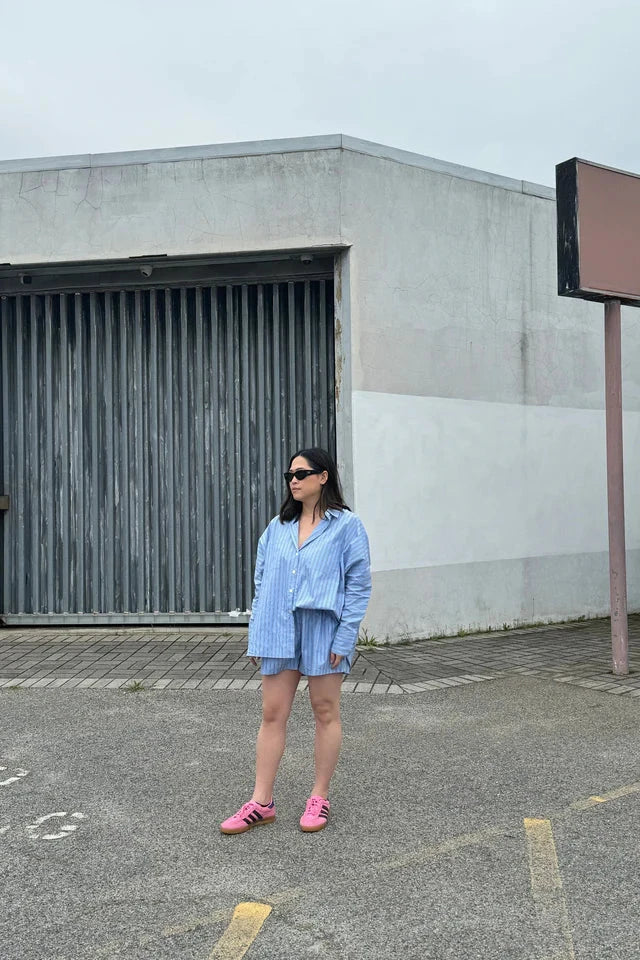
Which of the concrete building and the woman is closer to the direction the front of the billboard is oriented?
the woman

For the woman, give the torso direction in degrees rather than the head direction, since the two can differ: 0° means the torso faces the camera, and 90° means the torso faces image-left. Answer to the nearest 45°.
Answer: approximately 45°

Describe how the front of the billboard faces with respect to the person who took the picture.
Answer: facing the viewer and to the right of the viewer

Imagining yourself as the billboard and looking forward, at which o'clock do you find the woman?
The woman is roughly at 2 o'clock from the billboard.

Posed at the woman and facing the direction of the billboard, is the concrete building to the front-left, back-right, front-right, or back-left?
front-left

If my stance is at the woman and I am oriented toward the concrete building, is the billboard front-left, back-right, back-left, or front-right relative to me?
front-right

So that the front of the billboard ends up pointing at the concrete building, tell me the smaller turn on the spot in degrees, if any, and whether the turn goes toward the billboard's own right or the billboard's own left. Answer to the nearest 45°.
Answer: approximately 180°

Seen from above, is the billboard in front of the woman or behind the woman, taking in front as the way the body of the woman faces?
behind

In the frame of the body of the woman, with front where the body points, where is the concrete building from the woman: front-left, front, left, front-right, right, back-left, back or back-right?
back-right

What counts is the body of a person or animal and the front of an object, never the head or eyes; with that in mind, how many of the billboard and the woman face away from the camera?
0

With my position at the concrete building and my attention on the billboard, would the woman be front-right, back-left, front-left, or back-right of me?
front-right
